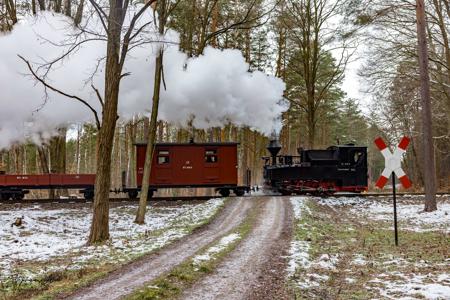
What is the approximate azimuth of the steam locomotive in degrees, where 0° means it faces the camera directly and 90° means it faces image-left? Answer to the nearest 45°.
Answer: approximately 90°

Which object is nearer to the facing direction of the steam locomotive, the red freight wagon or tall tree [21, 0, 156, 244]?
the red freight wagon

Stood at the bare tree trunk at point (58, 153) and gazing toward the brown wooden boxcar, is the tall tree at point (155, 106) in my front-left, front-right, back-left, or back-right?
front-right

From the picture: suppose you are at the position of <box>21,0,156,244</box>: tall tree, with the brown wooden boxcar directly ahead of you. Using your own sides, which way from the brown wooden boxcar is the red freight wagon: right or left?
left

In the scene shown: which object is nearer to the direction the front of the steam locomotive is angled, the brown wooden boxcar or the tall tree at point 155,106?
the brown wooden boxcar

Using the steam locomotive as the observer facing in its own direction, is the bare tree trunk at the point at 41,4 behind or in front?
in front

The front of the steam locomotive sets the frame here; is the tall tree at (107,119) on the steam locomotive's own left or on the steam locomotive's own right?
on the steam locomotive's own left

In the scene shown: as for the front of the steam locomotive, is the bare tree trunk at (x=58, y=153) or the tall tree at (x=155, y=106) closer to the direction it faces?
the bare tree trunk

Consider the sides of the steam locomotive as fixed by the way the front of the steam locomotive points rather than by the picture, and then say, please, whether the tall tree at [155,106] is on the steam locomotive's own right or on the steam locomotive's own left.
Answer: on the steam locomotive's own left

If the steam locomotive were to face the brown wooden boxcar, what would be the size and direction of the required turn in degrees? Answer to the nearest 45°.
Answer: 0° — it already faces it

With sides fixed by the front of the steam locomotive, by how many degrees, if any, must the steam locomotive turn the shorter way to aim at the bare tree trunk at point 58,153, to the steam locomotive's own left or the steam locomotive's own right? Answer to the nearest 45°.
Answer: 0° — it already faces it
